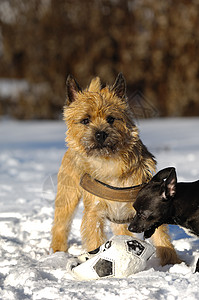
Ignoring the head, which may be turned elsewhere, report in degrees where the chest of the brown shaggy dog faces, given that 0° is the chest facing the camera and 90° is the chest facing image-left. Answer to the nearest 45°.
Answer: approximately 0°

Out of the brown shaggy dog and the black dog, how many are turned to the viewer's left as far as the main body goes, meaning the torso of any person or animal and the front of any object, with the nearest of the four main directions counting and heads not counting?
1

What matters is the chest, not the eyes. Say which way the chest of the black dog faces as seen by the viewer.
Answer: to the viewer's left
